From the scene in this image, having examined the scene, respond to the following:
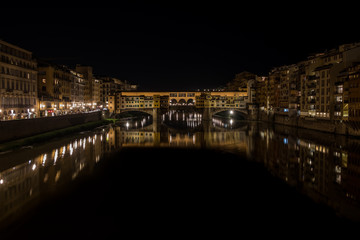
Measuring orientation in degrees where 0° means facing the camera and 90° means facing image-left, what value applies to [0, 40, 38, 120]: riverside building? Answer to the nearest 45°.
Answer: approximately 315°

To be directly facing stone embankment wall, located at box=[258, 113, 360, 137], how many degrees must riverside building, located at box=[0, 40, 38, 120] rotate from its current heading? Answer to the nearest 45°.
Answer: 0° — it already faces it

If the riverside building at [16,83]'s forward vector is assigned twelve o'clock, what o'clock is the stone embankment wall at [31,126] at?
The stone embankment wall is roughly at 1 o'clock from the riverside building.
